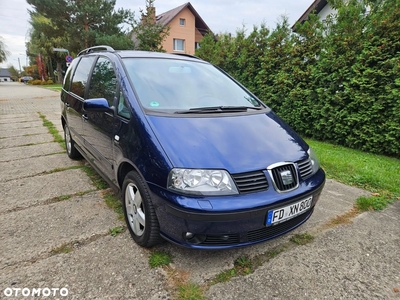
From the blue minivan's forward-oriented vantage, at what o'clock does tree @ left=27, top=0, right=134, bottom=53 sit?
The tree is roughly at 7 o'clock from the blue minivan.

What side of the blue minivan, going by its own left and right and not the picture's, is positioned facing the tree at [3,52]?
back

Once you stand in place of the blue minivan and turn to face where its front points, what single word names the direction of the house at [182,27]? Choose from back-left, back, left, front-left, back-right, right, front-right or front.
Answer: back-left

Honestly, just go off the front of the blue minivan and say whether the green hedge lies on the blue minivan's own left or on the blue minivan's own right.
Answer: on the blue minivan's own left

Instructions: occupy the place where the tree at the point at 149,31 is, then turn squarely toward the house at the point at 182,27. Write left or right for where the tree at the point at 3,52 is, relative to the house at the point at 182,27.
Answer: left

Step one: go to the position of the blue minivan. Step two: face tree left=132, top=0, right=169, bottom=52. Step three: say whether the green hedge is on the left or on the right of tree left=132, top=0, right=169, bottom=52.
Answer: right

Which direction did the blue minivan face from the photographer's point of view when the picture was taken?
facing the viewer and to the right of the viewer

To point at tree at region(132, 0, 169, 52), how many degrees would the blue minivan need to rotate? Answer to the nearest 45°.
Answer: approximately 135° to its left
